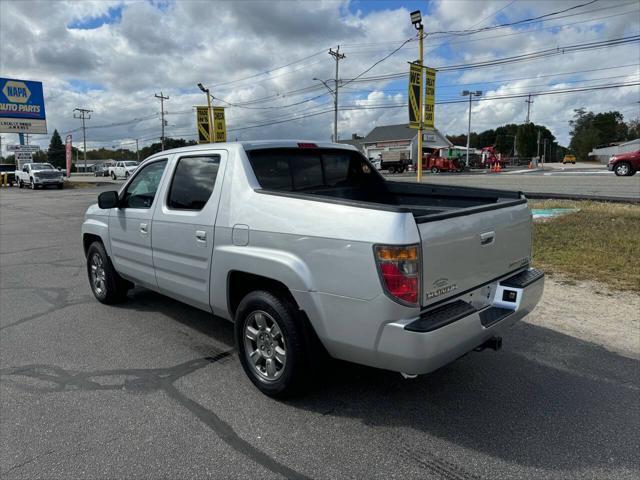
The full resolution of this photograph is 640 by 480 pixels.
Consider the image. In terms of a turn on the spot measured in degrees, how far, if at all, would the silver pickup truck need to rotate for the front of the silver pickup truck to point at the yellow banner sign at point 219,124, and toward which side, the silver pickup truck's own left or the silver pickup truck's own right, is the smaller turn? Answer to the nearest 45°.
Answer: approximately 45° to the silver pickup truck's own right

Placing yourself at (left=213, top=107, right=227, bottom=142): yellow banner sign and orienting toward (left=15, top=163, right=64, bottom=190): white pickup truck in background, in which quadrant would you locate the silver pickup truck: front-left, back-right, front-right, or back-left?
back-left

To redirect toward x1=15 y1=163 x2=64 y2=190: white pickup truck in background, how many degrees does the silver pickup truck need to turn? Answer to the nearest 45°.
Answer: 0° — it already faces it

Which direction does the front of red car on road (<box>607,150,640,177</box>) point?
to the viewer's left

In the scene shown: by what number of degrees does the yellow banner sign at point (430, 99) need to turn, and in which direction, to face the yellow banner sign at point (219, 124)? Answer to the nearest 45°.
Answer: approximately 135° to its right

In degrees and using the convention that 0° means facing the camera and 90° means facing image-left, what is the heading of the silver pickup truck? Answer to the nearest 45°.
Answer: approximately 135°
